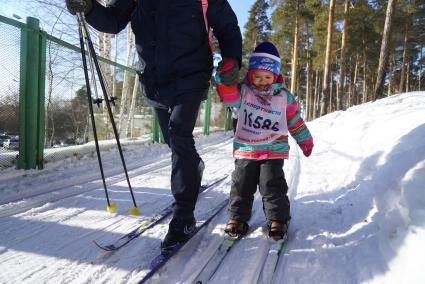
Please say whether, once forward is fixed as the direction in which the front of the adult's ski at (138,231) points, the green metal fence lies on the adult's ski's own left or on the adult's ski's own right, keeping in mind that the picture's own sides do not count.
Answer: on the adult's ski's own right

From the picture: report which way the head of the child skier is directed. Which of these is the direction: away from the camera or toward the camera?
toward the camera

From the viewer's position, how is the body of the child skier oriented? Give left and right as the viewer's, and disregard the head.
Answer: facing the viewer

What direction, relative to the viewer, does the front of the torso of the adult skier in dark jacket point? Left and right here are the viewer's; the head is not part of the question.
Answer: facing the viewer and to the left of the viewer

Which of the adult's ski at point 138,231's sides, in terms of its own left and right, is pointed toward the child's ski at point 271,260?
left

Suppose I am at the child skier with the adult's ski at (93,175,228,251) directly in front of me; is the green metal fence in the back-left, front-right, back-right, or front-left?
front-right

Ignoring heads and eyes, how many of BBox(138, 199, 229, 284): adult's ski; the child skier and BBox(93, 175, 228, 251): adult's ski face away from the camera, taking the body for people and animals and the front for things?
0

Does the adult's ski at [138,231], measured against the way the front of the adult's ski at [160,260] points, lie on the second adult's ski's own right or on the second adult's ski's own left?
on the second adult's ski's own right

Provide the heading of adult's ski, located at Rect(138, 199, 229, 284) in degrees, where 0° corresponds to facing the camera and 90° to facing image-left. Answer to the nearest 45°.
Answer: approximately 45°

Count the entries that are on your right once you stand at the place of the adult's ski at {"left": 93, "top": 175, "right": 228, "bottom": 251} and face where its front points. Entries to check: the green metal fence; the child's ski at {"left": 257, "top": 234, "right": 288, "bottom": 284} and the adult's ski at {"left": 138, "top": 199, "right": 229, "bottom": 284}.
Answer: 1

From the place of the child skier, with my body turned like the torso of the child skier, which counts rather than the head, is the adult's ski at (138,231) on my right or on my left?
on my right

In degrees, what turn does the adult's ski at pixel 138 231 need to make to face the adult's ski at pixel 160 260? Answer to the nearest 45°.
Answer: approximately 45° to its left

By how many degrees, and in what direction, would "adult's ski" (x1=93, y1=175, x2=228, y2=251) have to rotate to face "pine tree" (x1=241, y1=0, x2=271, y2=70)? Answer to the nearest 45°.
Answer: approximately 135° to its right
